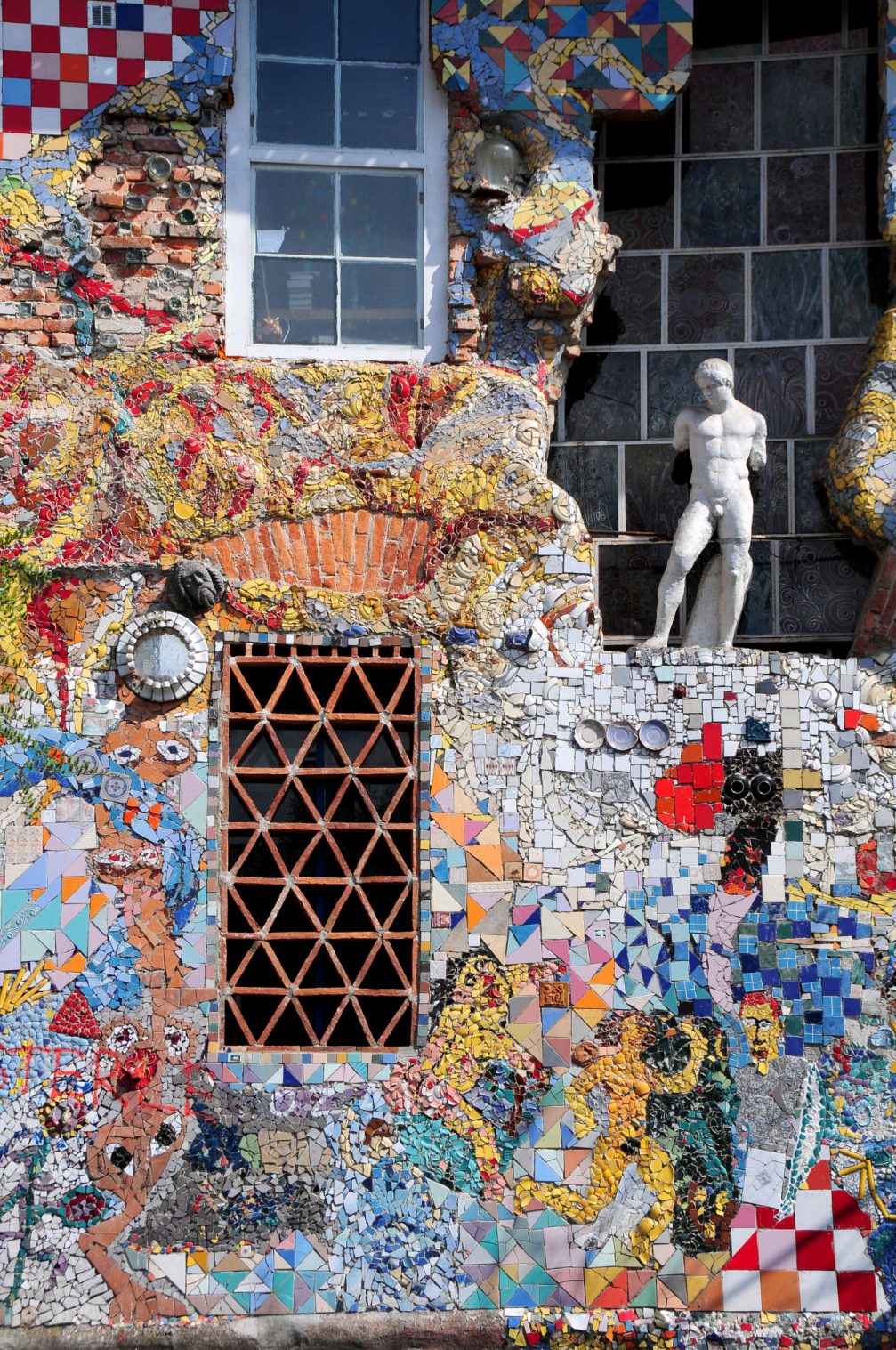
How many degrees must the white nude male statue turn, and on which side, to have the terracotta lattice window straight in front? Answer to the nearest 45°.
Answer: approximately 90° to its right

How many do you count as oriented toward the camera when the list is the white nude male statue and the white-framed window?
2

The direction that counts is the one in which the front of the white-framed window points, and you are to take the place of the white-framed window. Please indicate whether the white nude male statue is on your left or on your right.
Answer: on your left

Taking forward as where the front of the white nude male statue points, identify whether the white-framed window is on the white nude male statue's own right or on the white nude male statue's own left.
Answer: on the white nude male statue's own right

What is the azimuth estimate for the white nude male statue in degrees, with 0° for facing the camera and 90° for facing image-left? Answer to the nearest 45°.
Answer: approximately 0°
